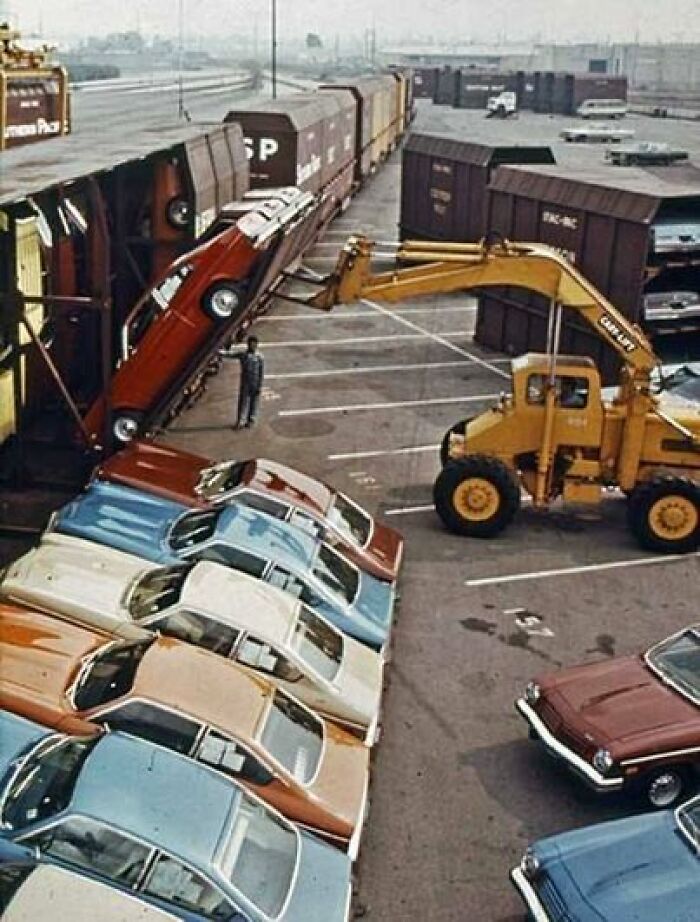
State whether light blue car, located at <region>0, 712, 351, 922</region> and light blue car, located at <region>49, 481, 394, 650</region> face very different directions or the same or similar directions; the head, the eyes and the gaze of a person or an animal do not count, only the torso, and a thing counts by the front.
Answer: same or similar directions

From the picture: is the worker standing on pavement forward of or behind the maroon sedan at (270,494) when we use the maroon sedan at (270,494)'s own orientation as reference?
forward

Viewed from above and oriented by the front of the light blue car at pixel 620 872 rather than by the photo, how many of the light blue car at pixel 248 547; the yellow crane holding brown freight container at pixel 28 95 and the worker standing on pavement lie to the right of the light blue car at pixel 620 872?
3

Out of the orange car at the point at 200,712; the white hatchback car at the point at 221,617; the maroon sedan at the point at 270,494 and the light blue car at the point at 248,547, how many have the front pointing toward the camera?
0

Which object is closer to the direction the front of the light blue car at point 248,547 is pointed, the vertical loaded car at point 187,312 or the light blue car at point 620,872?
the vertical loaded car

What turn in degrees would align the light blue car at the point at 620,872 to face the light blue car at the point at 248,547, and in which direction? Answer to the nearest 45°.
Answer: approximately 90° to its right

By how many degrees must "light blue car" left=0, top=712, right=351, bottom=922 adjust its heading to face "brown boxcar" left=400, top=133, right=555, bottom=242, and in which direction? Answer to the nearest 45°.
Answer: approximately 45° to its right

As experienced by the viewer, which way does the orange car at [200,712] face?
facing away from the viewer and to the left of the viewer

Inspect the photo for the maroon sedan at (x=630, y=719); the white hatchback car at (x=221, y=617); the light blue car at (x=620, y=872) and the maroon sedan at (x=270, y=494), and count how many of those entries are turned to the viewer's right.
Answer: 0

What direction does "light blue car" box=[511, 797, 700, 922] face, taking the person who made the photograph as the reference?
facing the viewer and to the left of the viewer

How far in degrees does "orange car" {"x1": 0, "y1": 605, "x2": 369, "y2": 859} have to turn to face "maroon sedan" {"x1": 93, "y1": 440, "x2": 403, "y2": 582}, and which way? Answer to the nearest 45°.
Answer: approximately 45° to its right

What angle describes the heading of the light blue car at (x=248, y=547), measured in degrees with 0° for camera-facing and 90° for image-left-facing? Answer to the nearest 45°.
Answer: approximately 135°

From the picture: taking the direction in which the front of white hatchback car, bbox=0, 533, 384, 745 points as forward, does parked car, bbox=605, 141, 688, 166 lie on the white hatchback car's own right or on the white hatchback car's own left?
on the white hatchback car's own right

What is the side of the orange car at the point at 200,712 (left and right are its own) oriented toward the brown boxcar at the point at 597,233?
right

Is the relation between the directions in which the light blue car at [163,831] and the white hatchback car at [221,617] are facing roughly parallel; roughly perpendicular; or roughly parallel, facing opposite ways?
roughly parallel

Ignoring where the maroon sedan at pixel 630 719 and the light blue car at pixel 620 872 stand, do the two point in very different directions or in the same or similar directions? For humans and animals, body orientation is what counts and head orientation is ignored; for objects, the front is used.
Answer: same or similar directions
